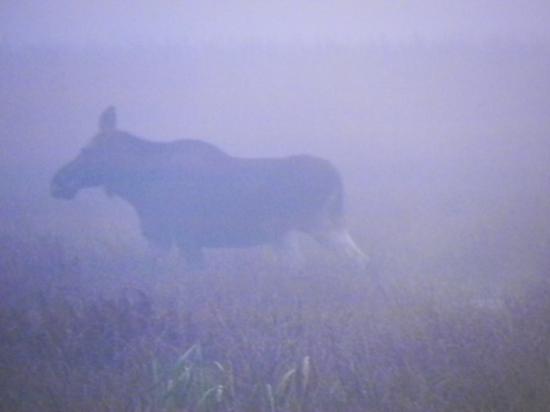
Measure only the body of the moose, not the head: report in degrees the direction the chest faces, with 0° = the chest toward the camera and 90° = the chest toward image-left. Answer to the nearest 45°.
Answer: approximately 90°
